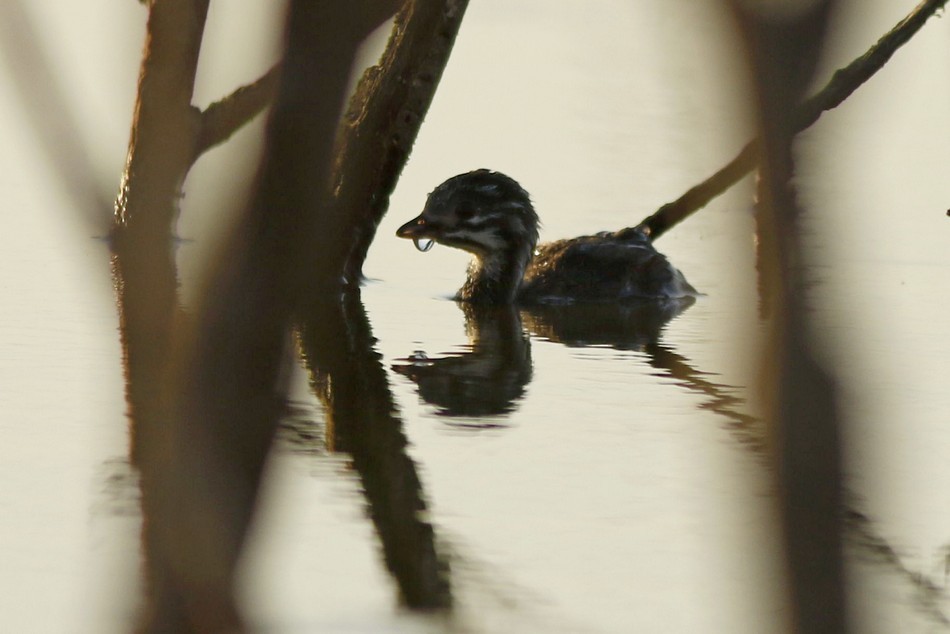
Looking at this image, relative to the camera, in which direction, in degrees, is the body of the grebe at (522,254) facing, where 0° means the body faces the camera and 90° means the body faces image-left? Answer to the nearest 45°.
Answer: approximately 90°

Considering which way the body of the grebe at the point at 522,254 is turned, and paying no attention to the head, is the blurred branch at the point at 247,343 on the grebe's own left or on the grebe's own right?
on the grebe's own left

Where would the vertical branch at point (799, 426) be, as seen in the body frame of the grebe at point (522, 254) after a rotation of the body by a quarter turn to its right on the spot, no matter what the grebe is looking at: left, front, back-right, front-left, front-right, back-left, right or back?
back

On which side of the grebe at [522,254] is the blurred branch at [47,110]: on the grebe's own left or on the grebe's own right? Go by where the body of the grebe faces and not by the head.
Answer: on the grebe's own left

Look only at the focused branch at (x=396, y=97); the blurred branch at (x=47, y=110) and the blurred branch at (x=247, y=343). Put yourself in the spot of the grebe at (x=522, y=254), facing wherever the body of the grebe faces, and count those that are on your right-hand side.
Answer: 0
